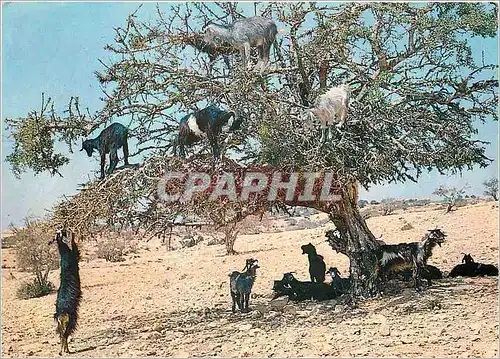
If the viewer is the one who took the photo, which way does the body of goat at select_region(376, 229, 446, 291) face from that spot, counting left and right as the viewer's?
facing to the right of the viewer

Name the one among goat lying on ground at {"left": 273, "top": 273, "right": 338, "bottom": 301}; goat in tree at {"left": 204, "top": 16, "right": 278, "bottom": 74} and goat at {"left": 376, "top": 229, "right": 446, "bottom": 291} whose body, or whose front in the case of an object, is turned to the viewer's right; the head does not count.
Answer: goat at {"left": 376, "top": 229, "right": 446, "bottom": 291}

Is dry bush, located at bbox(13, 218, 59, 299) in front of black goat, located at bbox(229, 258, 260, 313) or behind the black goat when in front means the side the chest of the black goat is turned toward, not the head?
behind

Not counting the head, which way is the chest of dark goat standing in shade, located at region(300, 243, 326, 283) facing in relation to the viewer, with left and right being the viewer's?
facing the viewer and to the left of the viewer

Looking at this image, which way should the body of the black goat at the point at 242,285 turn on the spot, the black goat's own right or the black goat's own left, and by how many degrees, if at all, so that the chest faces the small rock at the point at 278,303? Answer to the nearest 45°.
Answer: approximately 90° to the black goat's own left

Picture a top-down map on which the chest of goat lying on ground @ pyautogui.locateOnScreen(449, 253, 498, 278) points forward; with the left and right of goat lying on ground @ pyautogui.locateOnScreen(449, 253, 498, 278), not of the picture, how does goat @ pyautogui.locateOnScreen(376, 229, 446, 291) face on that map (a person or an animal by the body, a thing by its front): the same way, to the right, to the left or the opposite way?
the opposite way

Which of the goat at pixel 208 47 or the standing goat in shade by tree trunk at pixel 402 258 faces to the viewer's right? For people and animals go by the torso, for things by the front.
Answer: the standing goat in shade by tree trunk

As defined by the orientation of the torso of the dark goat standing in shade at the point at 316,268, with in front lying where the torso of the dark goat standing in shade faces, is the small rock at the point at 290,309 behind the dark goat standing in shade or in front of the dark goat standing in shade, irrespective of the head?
in front

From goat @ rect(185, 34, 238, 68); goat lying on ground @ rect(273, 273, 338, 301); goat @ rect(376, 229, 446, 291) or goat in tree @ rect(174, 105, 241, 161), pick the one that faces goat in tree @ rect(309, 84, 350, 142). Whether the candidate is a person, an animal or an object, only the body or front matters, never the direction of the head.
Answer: goat in tree @ rect(174, 105, 241, 161)

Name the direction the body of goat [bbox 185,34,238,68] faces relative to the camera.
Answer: to the viewer's left

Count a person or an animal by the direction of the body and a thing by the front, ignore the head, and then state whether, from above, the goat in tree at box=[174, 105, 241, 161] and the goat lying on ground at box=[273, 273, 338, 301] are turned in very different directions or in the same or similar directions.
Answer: very different directions

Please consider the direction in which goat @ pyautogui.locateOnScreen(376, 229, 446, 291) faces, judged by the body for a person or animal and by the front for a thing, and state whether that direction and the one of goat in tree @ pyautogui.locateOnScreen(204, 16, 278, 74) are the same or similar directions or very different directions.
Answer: very different directions

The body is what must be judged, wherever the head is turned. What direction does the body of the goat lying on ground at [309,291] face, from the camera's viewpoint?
to the viewer's left

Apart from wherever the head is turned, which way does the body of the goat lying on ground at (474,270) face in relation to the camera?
to the viewer's left

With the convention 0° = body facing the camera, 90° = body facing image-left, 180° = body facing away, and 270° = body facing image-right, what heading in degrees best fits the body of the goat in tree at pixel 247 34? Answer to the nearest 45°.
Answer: approximately 90°

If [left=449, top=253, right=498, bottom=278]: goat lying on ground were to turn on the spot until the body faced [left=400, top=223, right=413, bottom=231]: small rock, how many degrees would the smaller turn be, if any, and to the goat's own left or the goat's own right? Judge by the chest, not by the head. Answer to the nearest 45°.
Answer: approximately 90° to the goat's own right

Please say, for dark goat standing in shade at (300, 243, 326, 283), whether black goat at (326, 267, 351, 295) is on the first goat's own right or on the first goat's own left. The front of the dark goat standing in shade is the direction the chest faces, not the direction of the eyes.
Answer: on the first goat's own left
